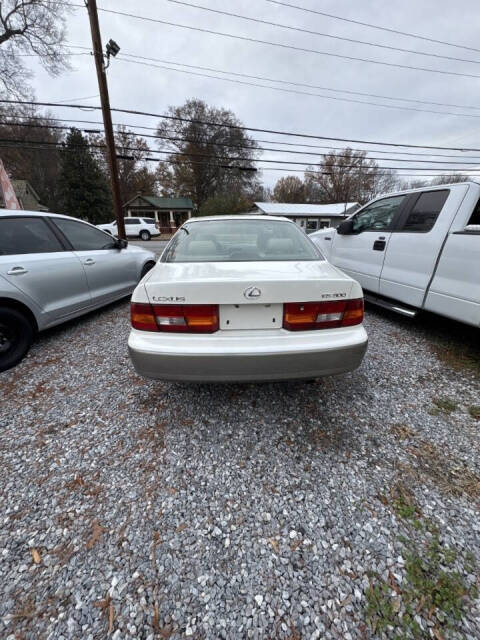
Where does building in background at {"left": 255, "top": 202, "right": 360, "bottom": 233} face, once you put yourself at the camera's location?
facing the viewer

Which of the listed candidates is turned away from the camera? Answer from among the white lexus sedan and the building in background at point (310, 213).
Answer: the white lexus sedan

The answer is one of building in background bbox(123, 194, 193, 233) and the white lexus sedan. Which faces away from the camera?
the white lexus sedan

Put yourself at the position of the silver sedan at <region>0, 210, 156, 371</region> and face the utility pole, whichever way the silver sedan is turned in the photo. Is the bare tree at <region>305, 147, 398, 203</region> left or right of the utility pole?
right

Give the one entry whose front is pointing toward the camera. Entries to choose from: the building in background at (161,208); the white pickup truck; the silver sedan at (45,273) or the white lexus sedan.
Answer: the building in background

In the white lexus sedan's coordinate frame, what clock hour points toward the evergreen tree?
The evergreen tree is roughly at 11 o'clock from the white lexus sedan.

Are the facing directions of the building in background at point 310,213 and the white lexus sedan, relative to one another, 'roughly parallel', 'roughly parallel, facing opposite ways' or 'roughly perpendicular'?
roughly parallel, facing opposite ways

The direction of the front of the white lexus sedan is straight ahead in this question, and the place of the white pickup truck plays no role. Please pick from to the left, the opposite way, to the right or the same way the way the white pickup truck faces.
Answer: the same way

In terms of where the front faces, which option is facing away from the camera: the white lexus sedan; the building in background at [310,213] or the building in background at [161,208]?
the white lexus sedan

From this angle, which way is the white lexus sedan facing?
away from the camera

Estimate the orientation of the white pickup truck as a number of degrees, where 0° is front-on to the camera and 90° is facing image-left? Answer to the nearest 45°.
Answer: approximately 135°

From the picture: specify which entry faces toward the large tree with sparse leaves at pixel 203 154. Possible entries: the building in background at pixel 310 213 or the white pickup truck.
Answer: the white pickup truck

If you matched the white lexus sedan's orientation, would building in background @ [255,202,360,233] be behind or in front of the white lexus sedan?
in front

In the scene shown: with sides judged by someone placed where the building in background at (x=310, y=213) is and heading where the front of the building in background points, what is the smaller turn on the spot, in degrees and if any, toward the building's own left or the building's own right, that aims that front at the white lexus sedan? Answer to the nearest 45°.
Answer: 0° — it already faces it

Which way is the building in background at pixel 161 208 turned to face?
toward the camera

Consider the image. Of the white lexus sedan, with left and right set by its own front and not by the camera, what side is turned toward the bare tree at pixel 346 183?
front

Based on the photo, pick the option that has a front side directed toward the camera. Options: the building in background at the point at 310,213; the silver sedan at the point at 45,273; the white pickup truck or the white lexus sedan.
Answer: the building in background
